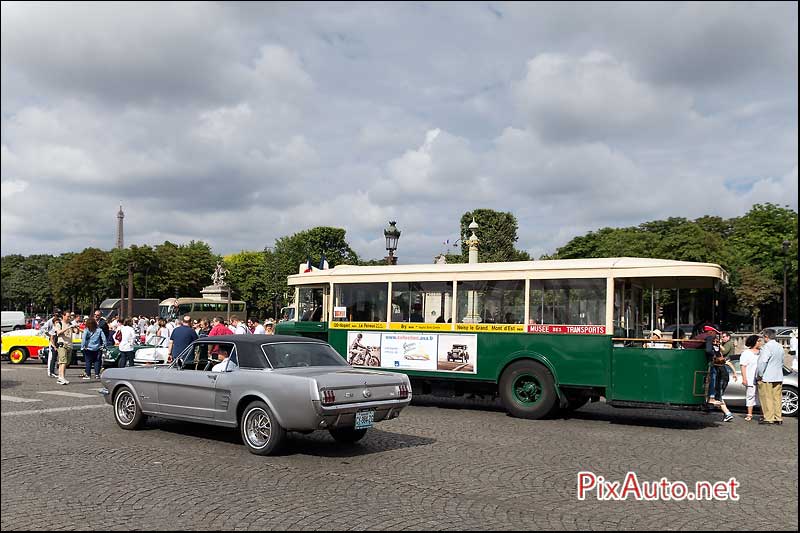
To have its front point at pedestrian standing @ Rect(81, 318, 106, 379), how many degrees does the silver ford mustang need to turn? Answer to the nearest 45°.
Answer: approximately 45° to its right

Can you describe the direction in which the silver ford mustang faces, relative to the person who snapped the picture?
facing away from the viewer and to the left of the viewer

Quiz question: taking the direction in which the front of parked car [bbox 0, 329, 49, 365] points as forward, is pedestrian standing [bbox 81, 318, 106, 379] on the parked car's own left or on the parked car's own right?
on the parked car's own right

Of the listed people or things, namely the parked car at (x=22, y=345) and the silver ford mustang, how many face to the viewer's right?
1

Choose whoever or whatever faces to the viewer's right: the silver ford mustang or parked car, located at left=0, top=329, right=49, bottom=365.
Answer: the parked car

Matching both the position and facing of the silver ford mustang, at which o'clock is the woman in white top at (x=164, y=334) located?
The woman in white top is roughly at 1 o'clock from the silver ford mustang.

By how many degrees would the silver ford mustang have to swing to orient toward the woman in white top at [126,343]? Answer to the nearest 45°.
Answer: approximately 45° to its right

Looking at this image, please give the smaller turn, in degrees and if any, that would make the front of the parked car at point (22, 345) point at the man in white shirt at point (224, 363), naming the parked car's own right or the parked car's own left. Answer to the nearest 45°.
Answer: approximately 90° to the parked car's own right

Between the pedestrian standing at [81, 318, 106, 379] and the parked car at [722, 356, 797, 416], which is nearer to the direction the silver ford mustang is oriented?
the pedestrian standing
